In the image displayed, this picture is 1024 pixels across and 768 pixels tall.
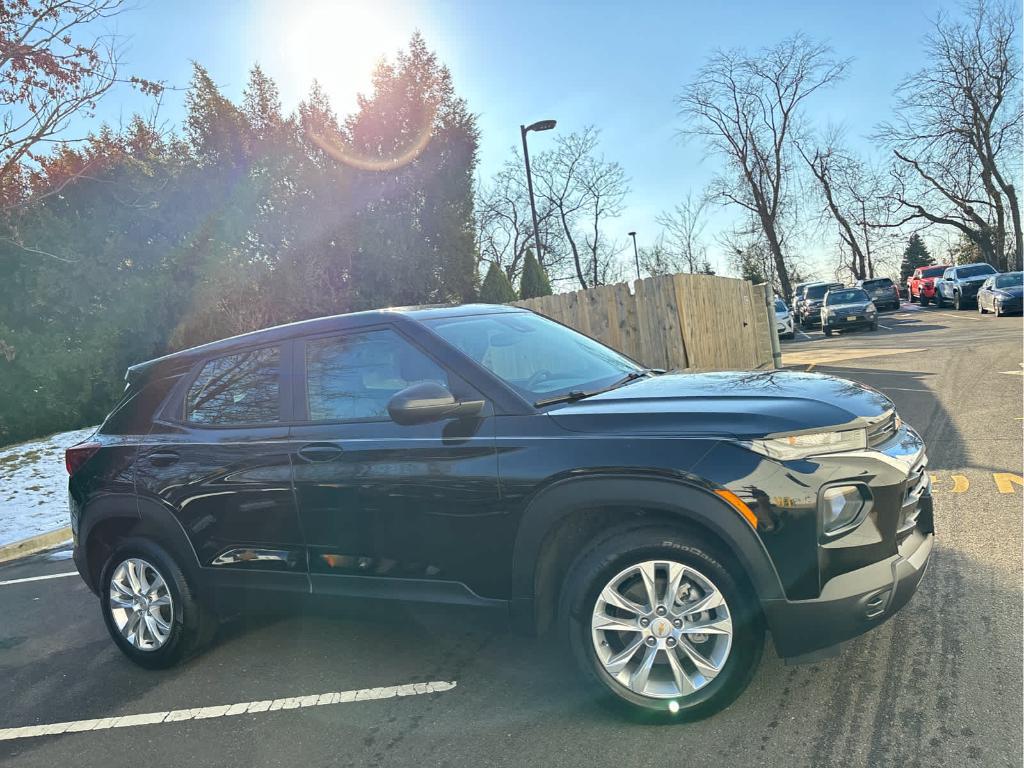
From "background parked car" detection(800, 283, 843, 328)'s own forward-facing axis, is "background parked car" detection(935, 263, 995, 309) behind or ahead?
behind

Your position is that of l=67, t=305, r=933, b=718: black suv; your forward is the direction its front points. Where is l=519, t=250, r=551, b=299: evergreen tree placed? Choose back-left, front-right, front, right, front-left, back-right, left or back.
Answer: back-left

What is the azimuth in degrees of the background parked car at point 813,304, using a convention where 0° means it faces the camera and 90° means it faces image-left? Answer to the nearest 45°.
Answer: approximately 45°

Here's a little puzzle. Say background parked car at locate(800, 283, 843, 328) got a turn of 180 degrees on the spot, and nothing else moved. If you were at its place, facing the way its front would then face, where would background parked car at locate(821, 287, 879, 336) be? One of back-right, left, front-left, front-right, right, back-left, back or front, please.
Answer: back-right

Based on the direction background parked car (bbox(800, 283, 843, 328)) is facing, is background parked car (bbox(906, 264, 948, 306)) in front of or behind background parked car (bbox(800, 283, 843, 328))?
behind

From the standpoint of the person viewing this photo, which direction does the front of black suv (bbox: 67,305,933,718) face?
facing the viewer and to the right of the viewer

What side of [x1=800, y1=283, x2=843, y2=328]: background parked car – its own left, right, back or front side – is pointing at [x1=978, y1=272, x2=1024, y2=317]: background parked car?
left

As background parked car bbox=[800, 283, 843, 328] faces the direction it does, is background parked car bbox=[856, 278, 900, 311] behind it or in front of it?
behind
